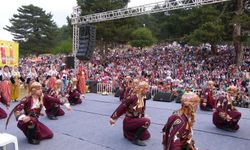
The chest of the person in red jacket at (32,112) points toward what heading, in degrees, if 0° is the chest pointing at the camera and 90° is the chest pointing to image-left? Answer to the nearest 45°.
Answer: approximately 315°

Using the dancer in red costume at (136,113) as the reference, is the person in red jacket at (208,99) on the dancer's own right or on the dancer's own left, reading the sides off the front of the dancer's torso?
on the dancer's own left

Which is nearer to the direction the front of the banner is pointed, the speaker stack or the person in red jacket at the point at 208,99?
the person in red jacket

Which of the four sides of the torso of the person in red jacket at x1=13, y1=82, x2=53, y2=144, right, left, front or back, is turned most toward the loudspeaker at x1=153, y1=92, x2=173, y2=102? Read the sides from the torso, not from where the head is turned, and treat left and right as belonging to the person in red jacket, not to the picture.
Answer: left

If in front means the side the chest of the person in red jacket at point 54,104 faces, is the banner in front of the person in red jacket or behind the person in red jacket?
behind

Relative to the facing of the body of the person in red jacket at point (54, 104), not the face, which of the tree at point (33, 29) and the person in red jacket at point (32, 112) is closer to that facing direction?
the person in red jacket

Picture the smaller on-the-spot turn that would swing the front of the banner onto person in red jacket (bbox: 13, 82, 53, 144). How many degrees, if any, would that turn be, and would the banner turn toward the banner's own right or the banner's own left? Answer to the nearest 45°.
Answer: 0° — it already faces them
